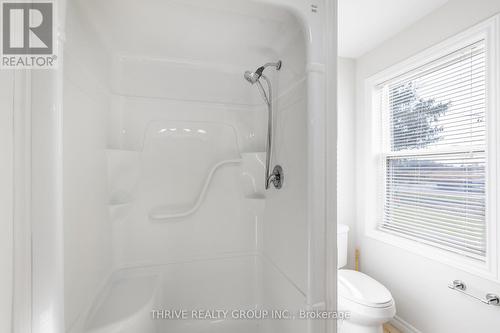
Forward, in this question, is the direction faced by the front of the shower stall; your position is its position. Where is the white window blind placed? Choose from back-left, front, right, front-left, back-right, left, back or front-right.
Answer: left

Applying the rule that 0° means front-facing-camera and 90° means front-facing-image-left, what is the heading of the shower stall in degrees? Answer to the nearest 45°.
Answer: approximately 0°

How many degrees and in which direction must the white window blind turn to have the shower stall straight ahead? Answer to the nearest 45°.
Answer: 0° — it already faces it

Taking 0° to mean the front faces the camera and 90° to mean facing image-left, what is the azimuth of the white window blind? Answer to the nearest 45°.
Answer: approximately 45°

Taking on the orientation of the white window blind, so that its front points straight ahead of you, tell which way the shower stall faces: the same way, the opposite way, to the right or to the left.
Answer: to the left
